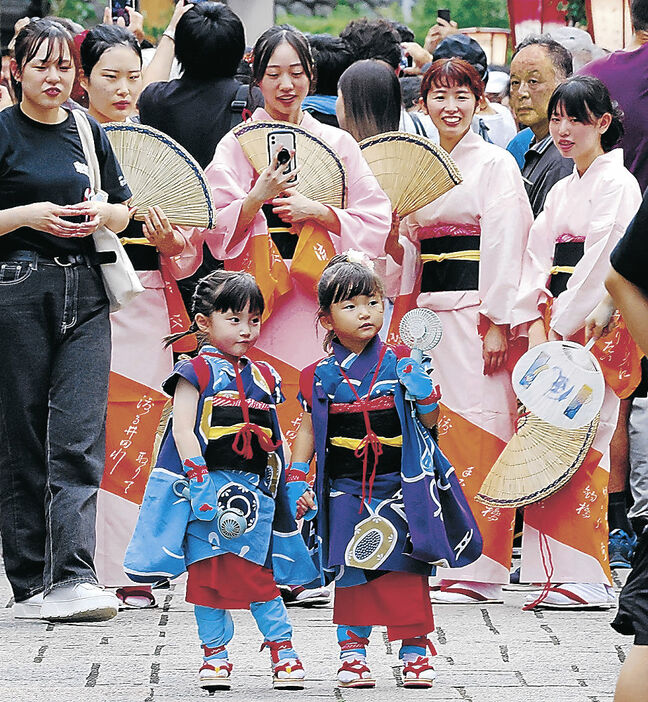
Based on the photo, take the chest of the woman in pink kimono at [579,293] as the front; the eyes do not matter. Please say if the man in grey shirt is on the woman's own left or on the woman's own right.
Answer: on the woman's own right

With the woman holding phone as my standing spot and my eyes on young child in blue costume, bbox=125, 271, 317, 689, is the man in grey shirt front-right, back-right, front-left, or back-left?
back-left

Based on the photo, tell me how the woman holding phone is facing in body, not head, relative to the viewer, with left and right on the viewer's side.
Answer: facing the viewer

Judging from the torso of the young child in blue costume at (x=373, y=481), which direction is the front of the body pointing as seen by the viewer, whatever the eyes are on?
toward the camera

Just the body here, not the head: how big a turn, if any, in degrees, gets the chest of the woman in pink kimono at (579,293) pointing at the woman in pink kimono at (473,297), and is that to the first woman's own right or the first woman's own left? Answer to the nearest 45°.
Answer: approximately 45° to the first woman's own right

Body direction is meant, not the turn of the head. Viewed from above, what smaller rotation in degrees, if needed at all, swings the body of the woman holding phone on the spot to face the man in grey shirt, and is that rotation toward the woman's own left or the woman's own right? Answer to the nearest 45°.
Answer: approximately 135° to the woman's own left

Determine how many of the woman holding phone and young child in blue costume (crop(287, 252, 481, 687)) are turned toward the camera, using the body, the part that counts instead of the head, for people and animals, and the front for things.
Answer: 2

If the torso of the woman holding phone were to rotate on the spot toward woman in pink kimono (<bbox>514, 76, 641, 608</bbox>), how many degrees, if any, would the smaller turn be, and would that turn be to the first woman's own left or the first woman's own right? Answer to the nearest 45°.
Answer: approximately 90° to the first woman's own left

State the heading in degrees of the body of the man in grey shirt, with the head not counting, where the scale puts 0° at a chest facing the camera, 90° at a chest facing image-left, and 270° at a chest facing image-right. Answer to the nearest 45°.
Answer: approximately 45°

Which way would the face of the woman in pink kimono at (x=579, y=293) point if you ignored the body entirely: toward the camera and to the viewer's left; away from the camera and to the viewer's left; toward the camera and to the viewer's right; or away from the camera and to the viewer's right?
toward the camera and to the viewer's left

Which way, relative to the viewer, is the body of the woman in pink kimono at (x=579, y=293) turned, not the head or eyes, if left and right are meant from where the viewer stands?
facing the viewer and to the left of the viewer
